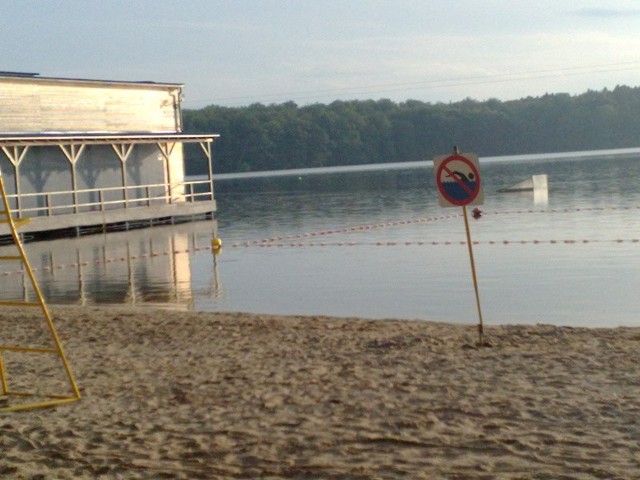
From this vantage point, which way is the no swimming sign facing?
toward the camera

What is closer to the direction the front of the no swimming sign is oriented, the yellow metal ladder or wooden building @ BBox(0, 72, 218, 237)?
the yellow metal ladder

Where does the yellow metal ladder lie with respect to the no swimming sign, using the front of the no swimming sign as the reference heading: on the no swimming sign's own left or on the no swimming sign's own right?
on the no swimming sign's own right

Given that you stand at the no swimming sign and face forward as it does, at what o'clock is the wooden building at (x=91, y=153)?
The wooden building is roughly at 5 o'clock from the no swimming sign.
